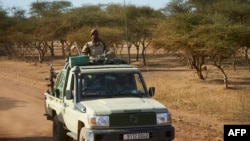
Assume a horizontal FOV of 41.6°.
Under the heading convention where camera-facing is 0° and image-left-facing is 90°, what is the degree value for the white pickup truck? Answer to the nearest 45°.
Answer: approximately 315°

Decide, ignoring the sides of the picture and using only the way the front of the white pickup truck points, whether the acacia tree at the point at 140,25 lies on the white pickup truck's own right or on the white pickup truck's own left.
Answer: on the white pickup truck's own left
